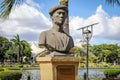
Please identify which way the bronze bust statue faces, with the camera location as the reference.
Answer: facing the viewer and to the right of the viewer
